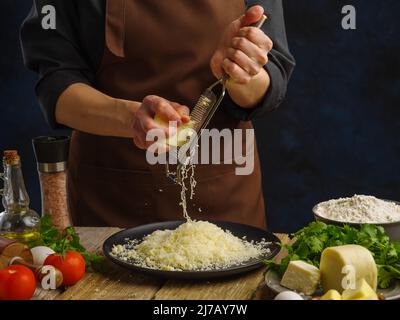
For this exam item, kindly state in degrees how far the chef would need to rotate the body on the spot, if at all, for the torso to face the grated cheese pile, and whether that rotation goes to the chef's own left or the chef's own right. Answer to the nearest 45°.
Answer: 0° — they already face it

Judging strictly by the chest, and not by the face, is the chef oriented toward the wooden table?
yes

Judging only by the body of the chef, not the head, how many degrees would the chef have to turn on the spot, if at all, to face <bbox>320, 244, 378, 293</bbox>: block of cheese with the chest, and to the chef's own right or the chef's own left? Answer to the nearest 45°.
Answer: approximately 45° to the chef's own left

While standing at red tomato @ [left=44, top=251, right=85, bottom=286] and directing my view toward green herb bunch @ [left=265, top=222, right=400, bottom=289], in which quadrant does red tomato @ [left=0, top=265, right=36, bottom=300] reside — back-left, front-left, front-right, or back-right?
back-right

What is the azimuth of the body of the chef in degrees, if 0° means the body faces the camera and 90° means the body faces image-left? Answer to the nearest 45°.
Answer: approximately 0°

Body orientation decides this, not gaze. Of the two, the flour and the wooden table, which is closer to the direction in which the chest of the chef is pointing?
the wooden table
